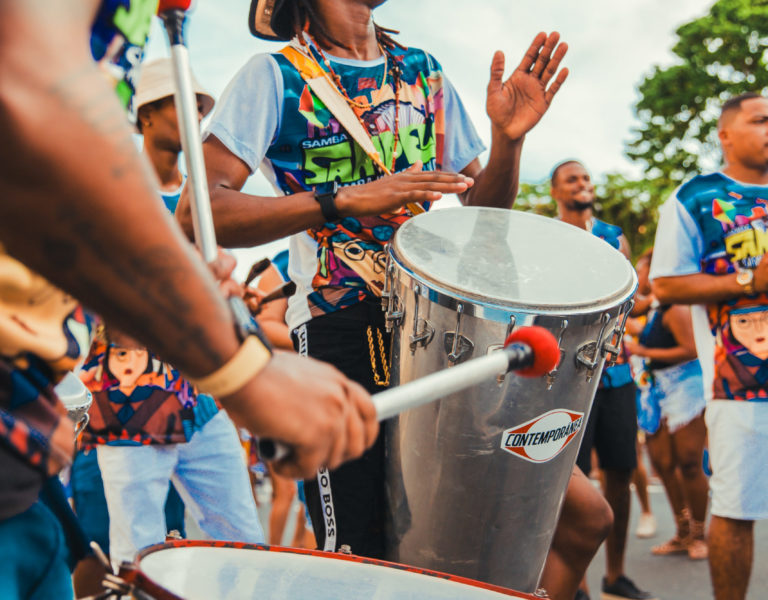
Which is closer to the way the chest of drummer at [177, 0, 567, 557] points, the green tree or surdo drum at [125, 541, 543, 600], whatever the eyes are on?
the surdo drum

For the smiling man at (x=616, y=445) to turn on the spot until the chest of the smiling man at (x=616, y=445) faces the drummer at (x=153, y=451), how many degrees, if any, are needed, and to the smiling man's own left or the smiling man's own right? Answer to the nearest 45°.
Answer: approximately 90° to the smiling man's own right

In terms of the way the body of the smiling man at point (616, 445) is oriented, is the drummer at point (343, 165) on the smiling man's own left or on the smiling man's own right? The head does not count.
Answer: on the smiling man's own right

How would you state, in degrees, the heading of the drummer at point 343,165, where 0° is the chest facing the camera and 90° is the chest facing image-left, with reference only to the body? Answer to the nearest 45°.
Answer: approximately 315°

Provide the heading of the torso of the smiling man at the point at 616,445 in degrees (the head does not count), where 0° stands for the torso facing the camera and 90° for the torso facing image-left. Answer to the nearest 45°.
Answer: approximately 315°

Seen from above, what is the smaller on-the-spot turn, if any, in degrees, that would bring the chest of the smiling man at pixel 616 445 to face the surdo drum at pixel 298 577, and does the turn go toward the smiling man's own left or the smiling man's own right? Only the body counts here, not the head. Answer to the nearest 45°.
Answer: approximately 45° to the smiling man's own right
